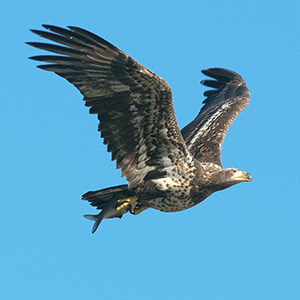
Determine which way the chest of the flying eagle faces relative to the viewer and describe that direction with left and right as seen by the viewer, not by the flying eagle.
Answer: facing to the right of the viewer
